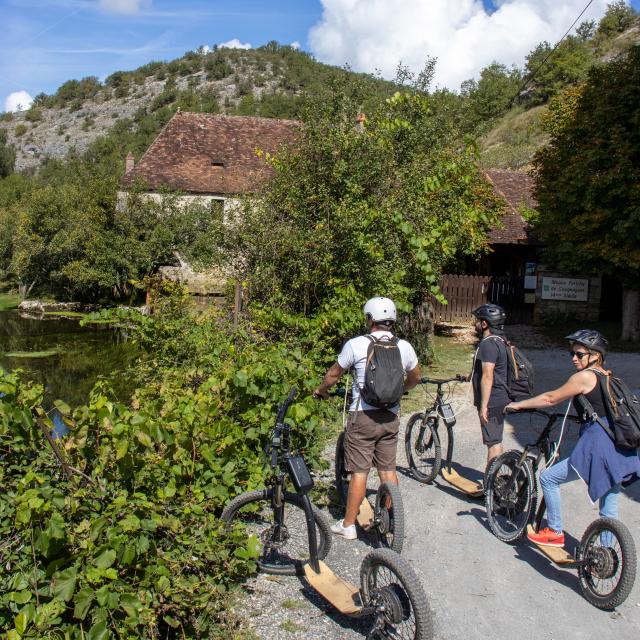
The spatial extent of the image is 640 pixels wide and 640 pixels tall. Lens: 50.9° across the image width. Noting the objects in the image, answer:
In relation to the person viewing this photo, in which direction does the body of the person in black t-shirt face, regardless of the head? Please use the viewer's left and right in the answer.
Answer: facing to the left of the viewer

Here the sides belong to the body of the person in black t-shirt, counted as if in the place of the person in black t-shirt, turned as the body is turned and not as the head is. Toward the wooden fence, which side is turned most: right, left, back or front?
right

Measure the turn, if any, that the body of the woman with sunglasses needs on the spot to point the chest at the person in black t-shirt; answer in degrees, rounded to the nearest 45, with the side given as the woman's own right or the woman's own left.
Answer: approximately 45° to the woman's own right

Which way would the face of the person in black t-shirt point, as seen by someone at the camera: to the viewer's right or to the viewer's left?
to the viewer's left

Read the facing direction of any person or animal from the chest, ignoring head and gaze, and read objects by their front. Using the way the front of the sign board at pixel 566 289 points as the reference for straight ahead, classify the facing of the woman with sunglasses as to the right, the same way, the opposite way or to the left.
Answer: to the right

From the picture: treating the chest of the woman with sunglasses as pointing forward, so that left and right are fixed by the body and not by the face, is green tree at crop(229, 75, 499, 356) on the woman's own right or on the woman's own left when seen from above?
on the woman's own right

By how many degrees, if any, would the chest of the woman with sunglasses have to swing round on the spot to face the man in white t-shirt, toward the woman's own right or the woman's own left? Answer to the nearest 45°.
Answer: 0° — they already face them

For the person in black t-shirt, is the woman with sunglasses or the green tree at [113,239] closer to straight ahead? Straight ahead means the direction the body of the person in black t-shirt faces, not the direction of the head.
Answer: the green tree

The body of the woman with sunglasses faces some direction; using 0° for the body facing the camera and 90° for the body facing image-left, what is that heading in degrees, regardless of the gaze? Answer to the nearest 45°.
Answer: approximately 90°

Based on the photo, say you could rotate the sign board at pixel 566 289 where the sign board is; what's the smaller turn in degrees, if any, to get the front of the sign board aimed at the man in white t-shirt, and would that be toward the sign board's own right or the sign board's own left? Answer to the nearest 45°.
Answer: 0° — it already faces them

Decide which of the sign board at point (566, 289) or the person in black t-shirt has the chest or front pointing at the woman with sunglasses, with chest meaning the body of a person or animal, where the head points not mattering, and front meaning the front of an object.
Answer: the sign board
